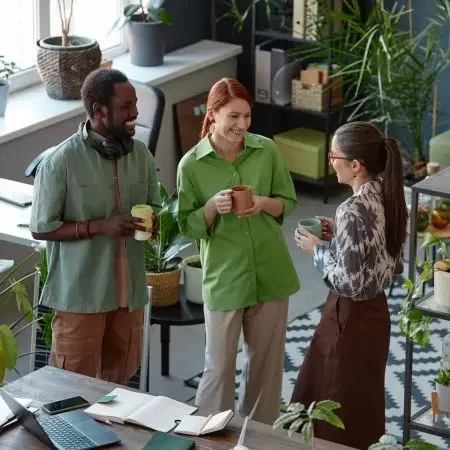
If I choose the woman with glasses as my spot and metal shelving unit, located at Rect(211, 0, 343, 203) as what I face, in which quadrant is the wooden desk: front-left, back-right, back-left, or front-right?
back-left

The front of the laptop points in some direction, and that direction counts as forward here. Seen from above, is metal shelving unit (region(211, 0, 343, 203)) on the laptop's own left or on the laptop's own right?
on the laptop's own left

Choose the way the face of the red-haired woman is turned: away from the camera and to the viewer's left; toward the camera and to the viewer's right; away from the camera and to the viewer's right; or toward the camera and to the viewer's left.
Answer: toward the camera and to the viewer's right

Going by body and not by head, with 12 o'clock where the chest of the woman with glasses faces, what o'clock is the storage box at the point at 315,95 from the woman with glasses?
The storage box is roughly at 3 o'clock from the woman with glasses.

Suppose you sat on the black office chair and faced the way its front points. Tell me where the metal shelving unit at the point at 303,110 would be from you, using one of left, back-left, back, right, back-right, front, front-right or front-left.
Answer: back

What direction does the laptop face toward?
to the viewer's right

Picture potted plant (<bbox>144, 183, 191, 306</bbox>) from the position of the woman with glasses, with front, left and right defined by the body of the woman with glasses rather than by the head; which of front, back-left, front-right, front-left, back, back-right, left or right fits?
front-right

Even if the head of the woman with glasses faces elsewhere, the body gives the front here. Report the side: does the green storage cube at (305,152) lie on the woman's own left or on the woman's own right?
on the woman's own right

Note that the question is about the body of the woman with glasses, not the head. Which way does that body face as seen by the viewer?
to the viewer's left

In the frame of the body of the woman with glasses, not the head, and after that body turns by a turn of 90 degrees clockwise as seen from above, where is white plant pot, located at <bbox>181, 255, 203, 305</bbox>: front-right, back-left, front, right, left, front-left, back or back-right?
front-left
